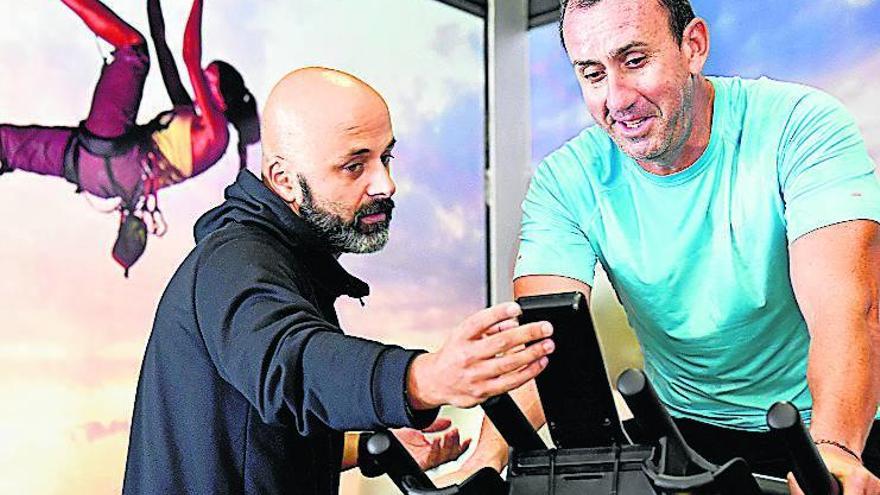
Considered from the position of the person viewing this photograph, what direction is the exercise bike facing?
facing the viewer and to the left of the viewer

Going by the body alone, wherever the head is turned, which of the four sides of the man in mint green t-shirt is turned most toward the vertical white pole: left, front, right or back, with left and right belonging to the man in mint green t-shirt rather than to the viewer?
right

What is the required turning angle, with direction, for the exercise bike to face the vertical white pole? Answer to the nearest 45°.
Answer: approximately 135° to its right

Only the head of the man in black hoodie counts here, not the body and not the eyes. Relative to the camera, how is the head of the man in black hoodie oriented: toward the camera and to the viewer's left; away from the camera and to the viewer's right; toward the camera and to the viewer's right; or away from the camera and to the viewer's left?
toward the camera and to the viewer's right

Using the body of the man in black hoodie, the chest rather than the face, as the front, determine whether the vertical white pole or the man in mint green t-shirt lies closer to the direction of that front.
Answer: the man in mint green t-shirt

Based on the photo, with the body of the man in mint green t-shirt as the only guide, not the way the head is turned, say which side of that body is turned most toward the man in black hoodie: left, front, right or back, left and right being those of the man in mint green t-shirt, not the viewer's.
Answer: front

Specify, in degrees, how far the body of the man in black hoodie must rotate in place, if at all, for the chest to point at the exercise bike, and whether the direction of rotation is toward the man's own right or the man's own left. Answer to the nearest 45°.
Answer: approximately 45° to the man's own right

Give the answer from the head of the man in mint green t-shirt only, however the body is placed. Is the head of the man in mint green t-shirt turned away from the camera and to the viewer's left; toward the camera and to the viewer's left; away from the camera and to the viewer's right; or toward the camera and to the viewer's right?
toward the camera and to the viewer's left

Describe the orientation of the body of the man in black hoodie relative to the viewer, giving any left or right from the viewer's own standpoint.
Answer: facing to the right of the viewer
